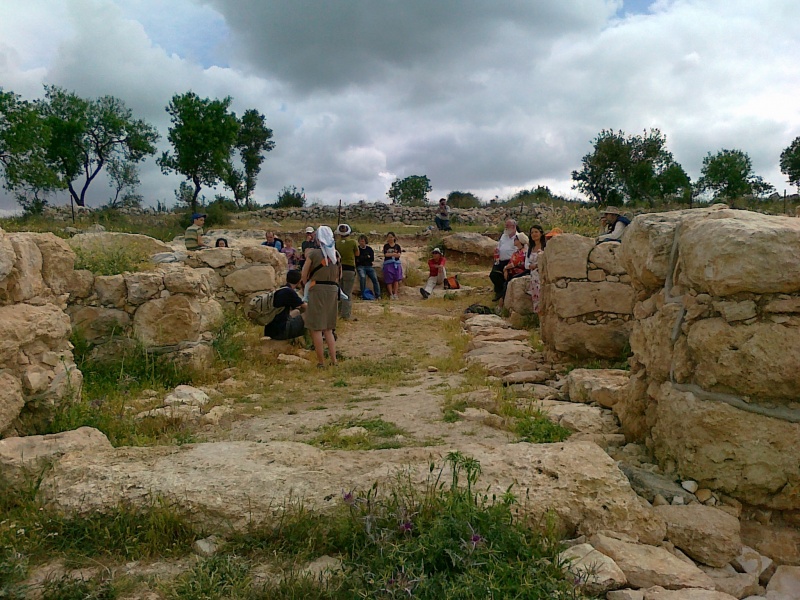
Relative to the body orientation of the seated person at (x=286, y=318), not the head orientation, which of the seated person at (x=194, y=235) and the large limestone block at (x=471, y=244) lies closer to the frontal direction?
the large limestone block

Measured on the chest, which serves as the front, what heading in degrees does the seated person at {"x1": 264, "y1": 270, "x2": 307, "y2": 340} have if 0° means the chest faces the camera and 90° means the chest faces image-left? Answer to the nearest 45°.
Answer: approximately 225°

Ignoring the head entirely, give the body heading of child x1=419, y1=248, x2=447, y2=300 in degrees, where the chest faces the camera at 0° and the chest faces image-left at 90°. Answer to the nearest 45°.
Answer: approximately 45°

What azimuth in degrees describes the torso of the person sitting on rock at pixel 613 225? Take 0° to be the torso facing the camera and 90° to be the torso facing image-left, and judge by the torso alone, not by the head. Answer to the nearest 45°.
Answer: approximately 45°
